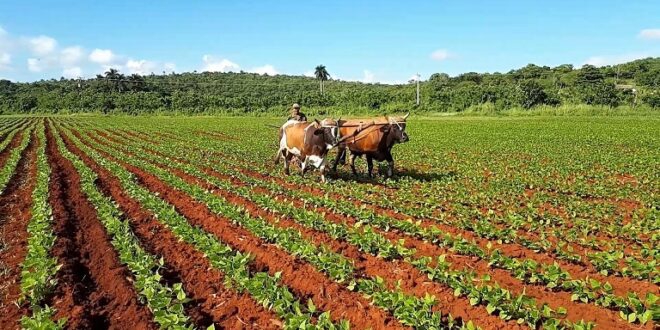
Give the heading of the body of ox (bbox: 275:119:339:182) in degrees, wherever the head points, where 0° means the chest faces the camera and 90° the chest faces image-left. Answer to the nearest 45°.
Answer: approximately 315°

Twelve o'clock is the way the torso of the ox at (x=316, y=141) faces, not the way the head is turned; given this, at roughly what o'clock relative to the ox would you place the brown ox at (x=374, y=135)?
The brown ox is roughly at 10 o'clock from the ox.
